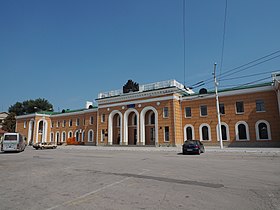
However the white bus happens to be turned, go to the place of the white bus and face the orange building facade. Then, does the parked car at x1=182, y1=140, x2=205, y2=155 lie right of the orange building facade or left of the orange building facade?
right

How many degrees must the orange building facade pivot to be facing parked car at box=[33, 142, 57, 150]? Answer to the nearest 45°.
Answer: approximately 45° to its right

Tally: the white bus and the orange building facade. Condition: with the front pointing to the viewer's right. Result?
0

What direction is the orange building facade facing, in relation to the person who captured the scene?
facing the viewer and to the left of the viewer
